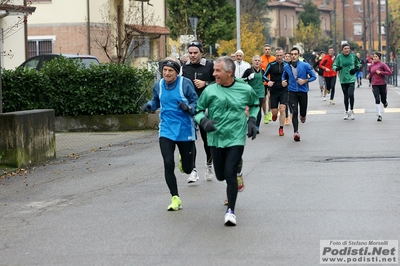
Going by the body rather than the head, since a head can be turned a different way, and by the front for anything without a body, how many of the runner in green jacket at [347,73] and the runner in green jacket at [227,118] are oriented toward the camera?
2

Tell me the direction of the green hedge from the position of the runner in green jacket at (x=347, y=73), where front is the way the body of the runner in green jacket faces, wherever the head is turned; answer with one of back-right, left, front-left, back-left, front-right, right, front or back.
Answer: right

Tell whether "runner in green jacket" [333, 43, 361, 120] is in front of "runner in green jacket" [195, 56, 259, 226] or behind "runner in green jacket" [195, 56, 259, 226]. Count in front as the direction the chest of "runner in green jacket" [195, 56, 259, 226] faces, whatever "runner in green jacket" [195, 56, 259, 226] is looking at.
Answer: behind

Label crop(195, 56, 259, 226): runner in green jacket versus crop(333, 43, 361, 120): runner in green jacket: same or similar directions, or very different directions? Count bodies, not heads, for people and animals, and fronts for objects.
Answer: same or similar directions

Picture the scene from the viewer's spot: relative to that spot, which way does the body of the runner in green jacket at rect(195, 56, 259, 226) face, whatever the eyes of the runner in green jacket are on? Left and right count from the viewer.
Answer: facing the viewer

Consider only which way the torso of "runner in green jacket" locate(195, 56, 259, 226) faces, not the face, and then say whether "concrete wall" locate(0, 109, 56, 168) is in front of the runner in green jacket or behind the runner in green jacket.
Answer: behind

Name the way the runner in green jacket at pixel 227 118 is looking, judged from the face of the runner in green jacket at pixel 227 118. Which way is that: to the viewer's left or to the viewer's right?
to the viewer's left

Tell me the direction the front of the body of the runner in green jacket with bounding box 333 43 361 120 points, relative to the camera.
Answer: toward the camera

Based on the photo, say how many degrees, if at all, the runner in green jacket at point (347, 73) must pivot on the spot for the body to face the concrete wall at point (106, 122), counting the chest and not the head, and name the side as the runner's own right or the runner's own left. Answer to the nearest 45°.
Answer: approximately 90° to the runner's own right
